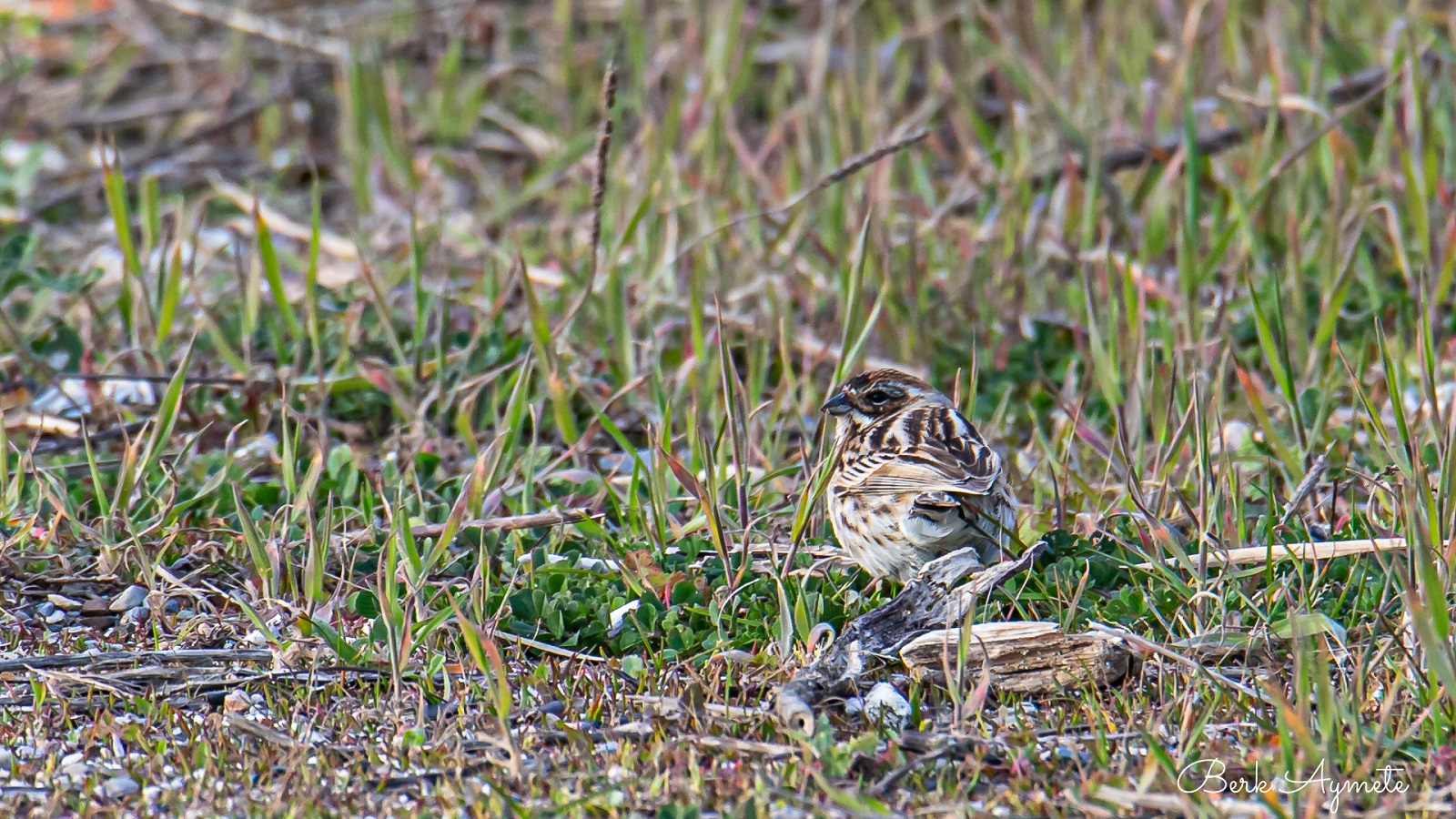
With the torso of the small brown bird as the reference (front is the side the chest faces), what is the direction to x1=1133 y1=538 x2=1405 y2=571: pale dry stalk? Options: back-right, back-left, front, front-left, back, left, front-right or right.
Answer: back

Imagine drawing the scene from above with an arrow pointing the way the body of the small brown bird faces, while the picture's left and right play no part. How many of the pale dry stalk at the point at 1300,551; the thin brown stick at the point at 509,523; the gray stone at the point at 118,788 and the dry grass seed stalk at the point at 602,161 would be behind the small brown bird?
1

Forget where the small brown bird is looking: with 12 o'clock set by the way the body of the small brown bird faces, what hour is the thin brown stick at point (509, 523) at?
The thin brown stick is roughly at 12 o'clock from the small brown bird.

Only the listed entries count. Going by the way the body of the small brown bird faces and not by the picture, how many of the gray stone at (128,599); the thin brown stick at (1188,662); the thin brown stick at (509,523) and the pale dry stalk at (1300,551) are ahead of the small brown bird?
2

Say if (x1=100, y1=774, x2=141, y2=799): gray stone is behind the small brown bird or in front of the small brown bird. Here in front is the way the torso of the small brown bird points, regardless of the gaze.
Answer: in front

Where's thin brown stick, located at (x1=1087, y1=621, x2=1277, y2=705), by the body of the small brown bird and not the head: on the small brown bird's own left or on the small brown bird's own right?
on the small brown bird's own left

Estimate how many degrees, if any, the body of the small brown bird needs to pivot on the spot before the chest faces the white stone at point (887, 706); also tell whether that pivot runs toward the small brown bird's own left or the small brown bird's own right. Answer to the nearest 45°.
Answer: approximately 90° to the small brown bird's own left

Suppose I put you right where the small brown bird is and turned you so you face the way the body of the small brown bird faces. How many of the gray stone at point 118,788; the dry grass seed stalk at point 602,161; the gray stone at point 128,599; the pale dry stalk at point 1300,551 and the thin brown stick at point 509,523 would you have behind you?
1

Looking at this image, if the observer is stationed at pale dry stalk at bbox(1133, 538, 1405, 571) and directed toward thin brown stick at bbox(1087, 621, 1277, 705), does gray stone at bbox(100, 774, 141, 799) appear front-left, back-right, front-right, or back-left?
front-right

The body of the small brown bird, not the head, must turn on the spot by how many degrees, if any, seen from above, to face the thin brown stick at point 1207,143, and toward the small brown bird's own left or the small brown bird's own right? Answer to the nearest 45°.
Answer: approximately 90° to the small brown bird's own right

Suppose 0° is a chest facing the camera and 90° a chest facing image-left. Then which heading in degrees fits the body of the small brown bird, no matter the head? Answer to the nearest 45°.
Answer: approximately 90°

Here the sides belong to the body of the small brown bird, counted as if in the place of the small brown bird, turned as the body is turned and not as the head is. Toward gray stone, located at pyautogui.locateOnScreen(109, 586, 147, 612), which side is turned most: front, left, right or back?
front
